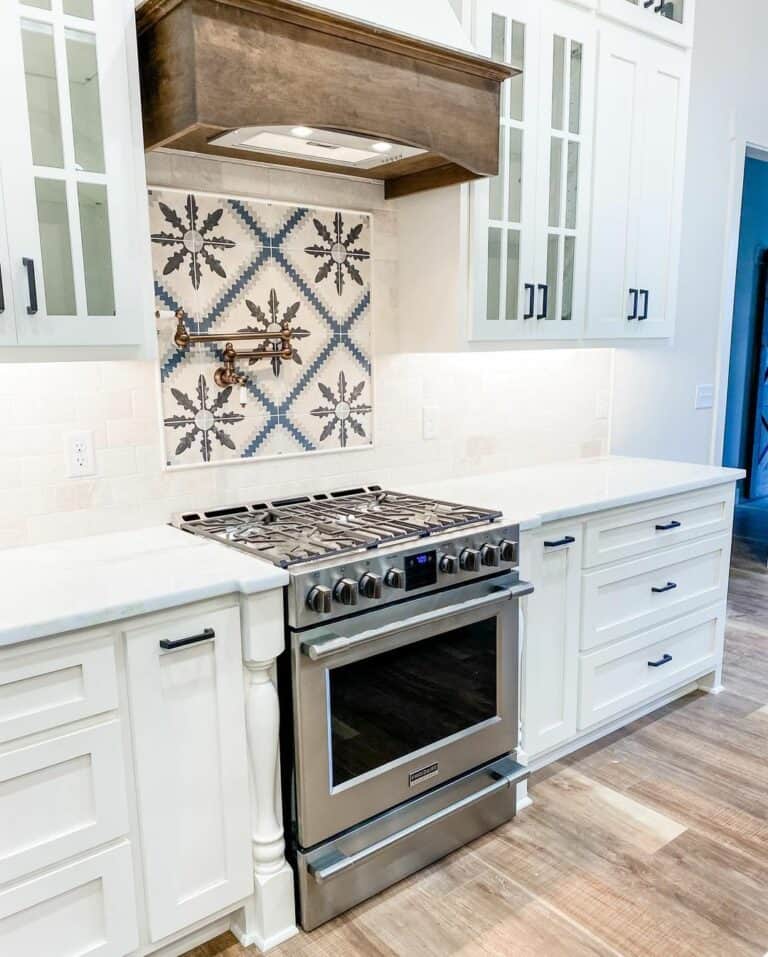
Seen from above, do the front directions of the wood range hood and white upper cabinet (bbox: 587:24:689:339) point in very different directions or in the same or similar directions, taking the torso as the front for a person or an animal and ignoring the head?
same or similar directions

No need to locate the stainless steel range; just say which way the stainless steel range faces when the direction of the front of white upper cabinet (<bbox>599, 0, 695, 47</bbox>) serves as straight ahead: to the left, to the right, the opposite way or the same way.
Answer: the same way

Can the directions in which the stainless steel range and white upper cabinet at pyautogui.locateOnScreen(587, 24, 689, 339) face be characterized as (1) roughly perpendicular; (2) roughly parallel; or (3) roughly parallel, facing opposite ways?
roughly parallel

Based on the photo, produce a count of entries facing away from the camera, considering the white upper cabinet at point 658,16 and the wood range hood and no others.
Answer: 0

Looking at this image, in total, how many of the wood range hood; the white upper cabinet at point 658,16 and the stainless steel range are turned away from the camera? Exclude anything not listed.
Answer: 0

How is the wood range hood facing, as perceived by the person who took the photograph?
facing the viewer and to the right of the viewer

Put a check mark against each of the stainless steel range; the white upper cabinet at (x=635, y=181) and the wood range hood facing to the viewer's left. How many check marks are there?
0

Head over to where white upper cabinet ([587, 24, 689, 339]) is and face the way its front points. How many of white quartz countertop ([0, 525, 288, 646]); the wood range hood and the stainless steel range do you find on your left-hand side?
0

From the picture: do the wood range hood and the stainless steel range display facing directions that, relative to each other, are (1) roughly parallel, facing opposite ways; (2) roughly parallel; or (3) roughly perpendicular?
roughly parallel

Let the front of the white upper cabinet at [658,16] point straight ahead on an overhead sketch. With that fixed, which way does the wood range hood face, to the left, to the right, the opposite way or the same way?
the same way

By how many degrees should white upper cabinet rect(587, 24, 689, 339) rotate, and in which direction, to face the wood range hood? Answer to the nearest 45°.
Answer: approximately 90° to its right

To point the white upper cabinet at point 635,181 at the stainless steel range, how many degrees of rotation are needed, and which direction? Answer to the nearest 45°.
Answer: approximately 45° to its right
